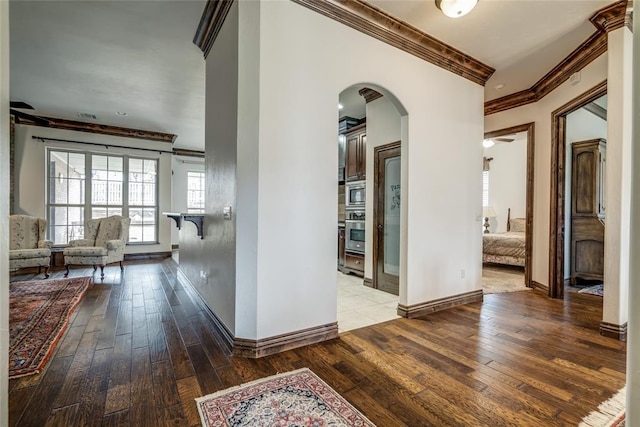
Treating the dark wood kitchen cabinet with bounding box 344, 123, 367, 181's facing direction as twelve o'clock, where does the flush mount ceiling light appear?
The flush mount ceiling light is roughly at 10 o'clock from the dark wood kitchen cabinet.

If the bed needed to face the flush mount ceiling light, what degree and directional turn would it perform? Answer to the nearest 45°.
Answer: approximately 45° to its left

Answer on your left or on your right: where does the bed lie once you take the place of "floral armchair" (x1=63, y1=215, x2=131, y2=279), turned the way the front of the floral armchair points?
on your left

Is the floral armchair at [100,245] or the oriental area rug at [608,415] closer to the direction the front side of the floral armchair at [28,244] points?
the oriental area rug

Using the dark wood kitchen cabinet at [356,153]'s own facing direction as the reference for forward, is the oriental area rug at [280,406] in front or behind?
in front

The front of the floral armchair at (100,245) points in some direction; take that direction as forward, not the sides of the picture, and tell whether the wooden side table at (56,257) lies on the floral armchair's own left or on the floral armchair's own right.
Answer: on the floral armchair's own right

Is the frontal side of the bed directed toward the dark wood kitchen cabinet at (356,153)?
yes
